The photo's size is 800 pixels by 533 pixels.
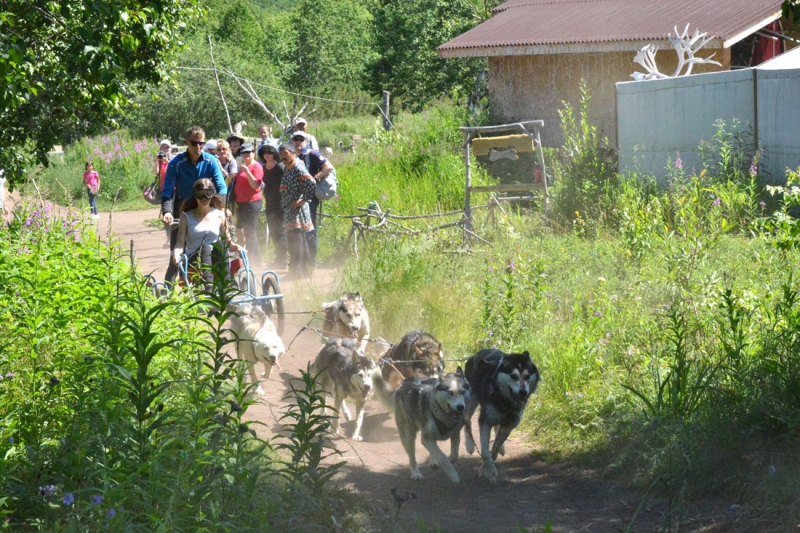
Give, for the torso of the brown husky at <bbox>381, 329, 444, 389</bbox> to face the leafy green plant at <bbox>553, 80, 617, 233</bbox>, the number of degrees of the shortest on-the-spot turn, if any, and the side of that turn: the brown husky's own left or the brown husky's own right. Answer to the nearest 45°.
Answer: approximately 135° to the brown husky's own left

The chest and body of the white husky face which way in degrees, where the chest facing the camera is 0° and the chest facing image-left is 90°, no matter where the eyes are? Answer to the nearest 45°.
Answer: approximately 315°

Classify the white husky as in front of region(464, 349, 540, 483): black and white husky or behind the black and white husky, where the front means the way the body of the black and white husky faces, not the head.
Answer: behind

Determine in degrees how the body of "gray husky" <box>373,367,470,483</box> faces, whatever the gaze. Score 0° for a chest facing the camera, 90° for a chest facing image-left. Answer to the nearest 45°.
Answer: approximately 315°

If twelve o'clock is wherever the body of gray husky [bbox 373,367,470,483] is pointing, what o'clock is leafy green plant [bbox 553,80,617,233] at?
The leafy green plant is roughly at 8 o'clock from the gray husky.

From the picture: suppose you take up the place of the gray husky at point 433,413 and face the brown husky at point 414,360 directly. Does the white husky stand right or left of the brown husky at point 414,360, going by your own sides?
left
